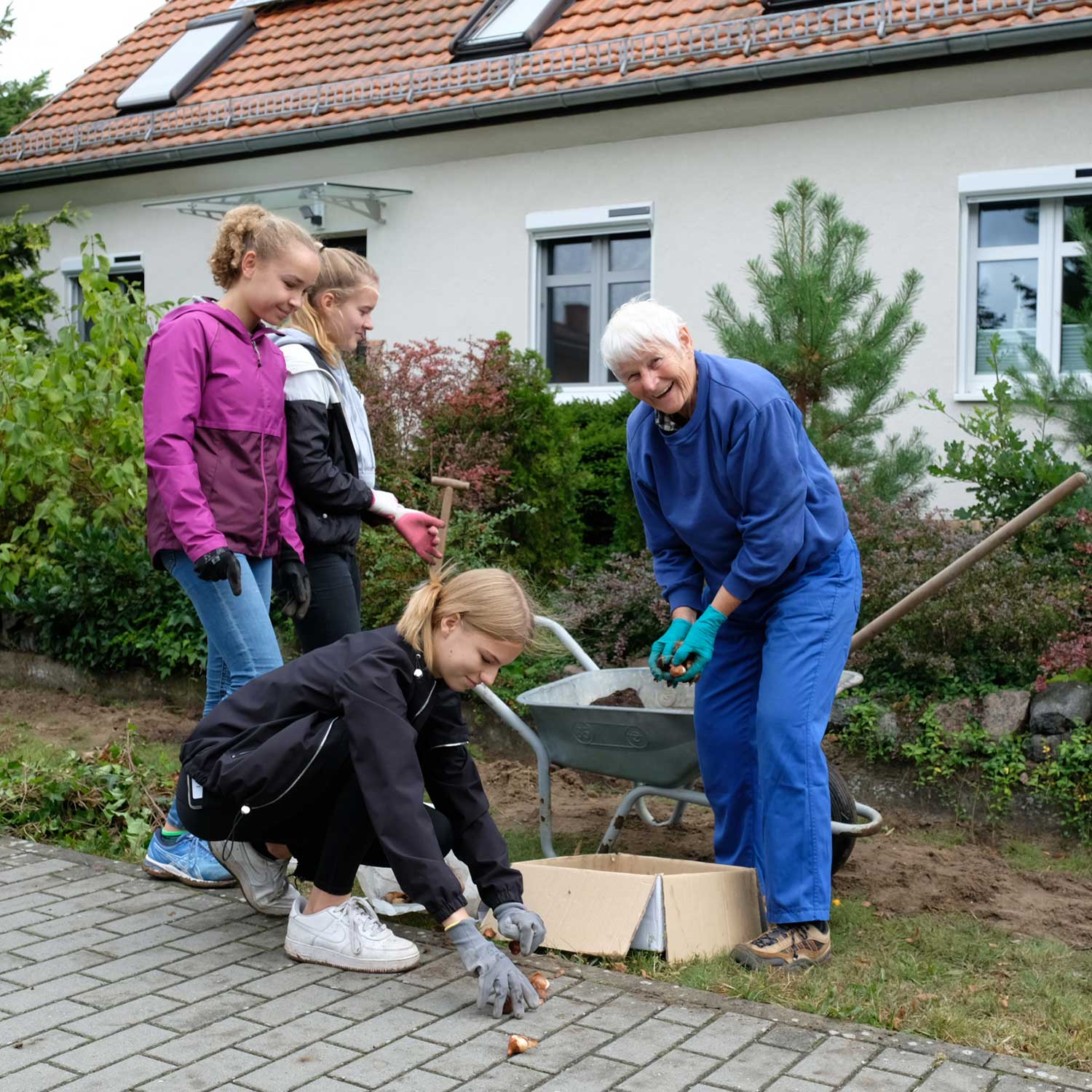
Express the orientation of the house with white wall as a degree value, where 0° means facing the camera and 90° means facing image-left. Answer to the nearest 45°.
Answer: approximately 45°

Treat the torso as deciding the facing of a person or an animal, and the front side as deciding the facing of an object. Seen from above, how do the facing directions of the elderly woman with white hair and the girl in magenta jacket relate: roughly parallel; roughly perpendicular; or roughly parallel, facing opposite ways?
roughly perpendicular

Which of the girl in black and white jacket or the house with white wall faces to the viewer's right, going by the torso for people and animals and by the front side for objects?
the girl in black and white jacket

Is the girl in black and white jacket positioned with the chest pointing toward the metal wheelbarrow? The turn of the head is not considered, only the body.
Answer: yes

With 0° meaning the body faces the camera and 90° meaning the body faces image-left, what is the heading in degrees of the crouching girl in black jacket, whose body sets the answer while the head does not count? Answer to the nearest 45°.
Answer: approximately 315°

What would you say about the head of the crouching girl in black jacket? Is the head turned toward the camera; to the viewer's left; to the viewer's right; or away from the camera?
to the viewer's right

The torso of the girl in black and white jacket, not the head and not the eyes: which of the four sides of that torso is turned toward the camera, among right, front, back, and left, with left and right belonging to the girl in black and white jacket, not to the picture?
right

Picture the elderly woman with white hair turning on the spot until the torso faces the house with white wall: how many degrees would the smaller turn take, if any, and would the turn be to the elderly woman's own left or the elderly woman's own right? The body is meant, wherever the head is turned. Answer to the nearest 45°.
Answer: approximately 135° to the elderly woman's own right

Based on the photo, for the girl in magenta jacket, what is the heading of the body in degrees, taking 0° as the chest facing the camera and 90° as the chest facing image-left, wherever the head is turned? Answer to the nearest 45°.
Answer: approximately 315°

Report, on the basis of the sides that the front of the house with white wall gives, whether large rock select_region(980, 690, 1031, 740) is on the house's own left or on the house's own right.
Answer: on the house's own left

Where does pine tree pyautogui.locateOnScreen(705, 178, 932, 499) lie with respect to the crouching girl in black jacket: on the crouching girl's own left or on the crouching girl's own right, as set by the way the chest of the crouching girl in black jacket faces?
on the crouching girl's own left
